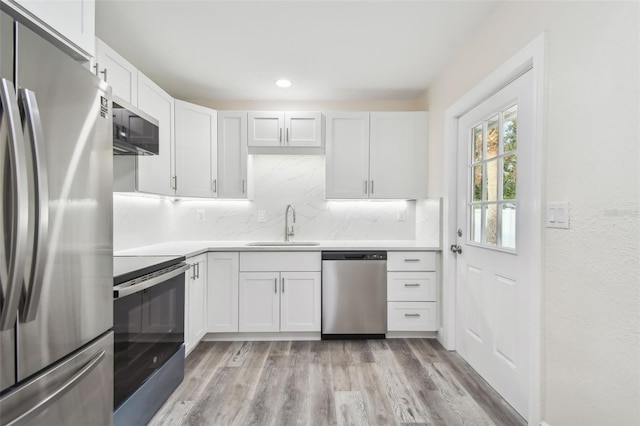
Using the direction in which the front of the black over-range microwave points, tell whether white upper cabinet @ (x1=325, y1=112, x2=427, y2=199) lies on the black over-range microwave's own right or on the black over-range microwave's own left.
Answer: on the black over-range microwave's own left

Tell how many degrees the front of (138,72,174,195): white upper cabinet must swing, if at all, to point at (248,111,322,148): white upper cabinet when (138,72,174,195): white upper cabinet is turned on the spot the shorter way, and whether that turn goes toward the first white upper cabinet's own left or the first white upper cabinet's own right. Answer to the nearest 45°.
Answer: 0° — it already faces it

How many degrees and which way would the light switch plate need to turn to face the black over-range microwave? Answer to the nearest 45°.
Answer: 0° — it already faces it

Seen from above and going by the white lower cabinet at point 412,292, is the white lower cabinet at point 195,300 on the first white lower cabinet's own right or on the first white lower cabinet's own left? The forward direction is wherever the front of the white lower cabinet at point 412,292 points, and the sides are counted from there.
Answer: on the first white lower cabinet's own right

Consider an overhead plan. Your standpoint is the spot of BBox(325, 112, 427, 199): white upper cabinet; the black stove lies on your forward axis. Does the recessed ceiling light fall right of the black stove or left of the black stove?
right

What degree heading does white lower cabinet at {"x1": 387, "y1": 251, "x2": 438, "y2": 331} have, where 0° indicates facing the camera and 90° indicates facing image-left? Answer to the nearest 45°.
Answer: approximately 0°

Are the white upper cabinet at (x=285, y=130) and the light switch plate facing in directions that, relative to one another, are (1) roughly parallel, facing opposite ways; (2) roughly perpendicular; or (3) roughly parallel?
roughly perpendicular

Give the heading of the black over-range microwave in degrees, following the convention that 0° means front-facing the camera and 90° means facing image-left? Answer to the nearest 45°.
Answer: approximately 315°

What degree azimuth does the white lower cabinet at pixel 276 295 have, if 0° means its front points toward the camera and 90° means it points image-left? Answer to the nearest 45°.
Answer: approximately 0°

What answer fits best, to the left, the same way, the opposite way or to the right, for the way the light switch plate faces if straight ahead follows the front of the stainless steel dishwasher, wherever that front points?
to the right
